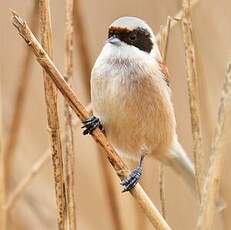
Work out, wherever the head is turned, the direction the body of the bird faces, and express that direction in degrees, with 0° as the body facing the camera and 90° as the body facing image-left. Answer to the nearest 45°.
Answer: approximately 45°
